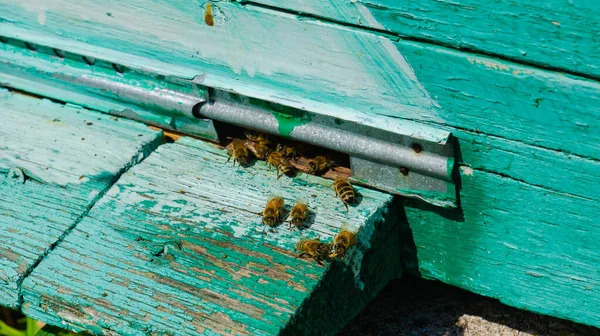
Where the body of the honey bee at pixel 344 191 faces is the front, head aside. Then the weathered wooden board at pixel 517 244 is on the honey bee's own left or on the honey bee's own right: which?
on the honey bee's own right

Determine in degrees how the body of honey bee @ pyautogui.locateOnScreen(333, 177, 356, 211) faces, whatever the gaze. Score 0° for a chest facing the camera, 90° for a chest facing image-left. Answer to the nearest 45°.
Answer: approximately 135°

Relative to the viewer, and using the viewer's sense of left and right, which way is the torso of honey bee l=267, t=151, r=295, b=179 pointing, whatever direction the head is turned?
facing away from the viewer and to the left of the viewer
